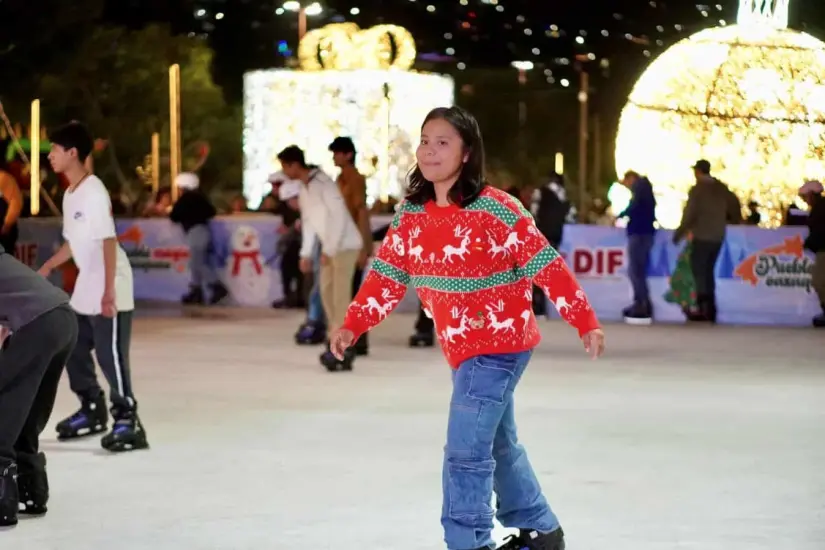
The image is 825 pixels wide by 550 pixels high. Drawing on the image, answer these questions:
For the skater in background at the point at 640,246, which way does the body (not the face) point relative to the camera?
to the viewer's left

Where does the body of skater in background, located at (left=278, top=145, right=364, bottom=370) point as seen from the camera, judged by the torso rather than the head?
to the viewer's left

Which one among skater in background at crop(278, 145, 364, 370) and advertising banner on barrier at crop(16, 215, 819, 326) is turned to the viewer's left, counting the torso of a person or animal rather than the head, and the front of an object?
the skater in background

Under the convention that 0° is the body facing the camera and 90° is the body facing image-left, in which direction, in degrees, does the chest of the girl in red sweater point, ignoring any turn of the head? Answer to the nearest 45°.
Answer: approximately 45°

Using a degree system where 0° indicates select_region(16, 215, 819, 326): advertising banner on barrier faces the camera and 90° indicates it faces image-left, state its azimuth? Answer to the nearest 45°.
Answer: approximately 0°

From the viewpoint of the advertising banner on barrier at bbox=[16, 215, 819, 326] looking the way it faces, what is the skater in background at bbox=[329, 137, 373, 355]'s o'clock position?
The skater in background is roughly at 1 o'clock from the advertising banner on barrier.

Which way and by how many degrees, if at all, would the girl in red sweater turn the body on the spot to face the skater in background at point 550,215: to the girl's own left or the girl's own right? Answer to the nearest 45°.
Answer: approximately 135° to the girl's own right

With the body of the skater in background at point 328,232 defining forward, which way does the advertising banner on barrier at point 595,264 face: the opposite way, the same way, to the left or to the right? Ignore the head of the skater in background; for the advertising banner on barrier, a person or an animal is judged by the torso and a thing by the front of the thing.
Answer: to the left

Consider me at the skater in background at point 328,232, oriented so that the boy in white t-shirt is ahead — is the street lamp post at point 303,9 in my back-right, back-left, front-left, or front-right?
back-right

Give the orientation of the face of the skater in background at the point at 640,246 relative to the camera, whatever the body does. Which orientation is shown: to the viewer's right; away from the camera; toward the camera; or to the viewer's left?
to the viewer's left
